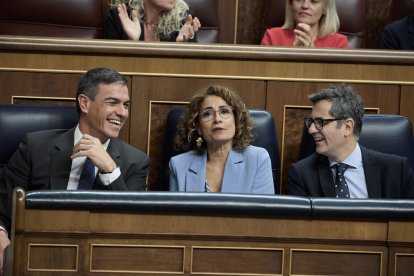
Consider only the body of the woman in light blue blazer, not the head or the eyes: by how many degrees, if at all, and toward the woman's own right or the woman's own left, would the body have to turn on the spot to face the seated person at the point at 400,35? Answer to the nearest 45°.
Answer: approximately 135° to the woman's own left

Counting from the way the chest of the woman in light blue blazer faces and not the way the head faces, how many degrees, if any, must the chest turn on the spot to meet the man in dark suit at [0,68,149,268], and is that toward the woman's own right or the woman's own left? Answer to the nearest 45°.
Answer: approximately 90° to the woman's own right

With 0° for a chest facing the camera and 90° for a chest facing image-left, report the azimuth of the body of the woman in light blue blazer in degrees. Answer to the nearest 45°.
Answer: approximately 0°

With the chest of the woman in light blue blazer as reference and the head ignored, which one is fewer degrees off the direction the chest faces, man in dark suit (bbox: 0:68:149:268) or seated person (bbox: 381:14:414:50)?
the man in dark suit

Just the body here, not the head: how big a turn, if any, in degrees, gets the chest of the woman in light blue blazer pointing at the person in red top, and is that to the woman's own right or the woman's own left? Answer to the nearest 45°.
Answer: approximately 135° to the woman's own left
